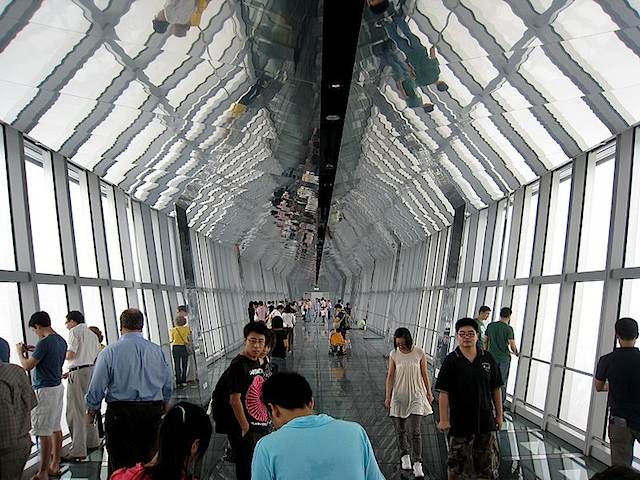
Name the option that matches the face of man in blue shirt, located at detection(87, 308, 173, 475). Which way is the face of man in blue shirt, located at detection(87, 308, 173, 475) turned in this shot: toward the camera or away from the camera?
away from the camera

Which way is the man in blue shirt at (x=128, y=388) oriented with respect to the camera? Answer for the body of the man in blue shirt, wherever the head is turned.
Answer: away from the camera

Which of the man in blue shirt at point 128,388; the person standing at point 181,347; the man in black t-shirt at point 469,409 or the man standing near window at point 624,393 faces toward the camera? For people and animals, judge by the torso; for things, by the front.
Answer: the man in black t-shirt

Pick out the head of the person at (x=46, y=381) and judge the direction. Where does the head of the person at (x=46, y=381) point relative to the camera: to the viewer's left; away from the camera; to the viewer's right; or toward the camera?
to the viewer's left

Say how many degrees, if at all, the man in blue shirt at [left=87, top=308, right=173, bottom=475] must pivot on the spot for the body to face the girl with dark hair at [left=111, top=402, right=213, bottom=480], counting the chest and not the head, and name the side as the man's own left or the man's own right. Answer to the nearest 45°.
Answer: approximately 180°
